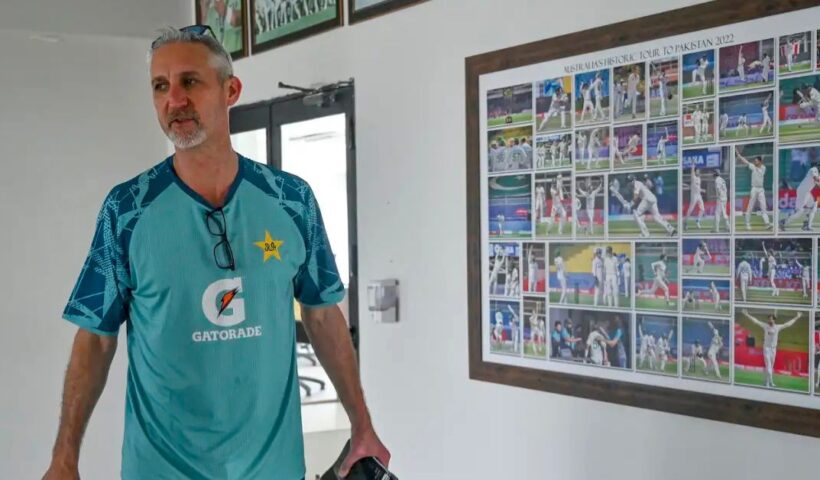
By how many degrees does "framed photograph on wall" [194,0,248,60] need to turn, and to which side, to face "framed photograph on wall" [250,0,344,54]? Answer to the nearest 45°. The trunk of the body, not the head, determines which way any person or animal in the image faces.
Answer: approximately 90° to its left

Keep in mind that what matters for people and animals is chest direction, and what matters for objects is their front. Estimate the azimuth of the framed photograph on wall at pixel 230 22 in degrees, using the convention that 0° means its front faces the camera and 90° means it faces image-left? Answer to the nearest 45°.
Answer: approximately 45°

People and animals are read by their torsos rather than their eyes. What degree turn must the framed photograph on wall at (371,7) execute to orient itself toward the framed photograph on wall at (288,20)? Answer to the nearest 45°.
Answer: approximately 90° to its right

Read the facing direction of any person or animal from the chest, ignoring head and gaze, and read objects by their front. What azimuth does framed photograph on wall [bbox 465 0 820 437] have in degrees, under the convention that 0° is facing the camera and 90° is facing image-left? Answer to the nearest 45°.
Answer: approximately 45°

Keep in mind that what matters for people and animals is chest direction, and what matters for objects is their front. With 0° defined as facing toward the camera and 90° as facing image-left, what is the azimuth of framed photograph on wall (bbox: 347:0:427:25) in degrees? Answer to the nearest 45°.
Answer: approximately 45°

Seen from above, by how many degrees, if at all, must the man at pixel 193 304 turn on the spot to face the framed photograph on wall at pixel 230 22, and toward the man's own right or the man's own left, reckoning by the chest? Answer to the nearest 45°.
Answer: approximately 180°
